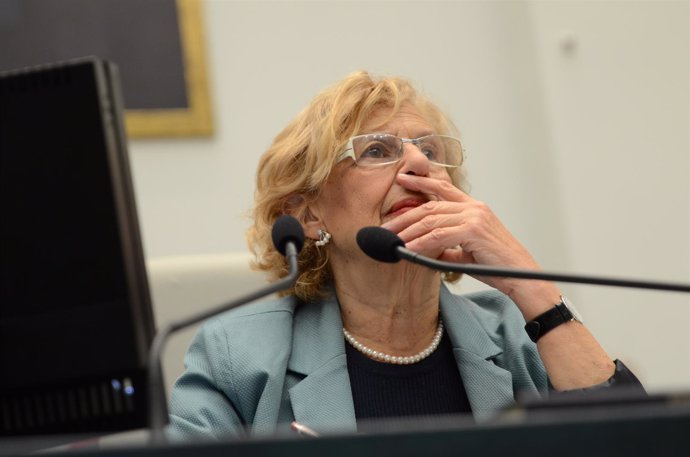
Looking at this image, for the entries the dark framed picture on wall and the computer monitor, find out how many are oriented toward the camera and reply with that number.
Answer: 1

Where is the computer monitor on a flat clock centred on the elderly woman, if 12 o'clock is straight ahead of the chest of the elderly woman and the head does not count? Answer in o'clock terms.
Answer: The computer monitor is roughly at 2 o'clock from the elderly woman.

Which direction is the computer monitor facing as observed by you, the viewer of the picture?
facing away from the viewer and to the right of the viewer

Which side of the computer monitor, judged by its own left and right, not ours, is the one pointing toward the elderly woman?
front

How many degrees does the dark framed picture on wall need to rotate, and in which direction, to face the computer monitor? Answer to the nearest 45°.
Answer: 0° — it already faces it

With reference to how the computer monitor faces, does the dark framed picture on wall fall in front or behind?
in front

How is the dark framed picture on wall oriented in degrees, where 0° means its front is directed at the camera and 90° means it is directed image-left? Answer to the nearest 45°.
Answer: approximately 0°

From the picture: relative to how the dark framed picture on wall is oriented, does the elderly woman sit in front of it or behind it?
in front

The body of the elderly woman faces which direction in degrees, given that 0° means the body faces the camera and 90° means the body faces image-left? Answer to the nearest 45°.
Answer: approximately 315°

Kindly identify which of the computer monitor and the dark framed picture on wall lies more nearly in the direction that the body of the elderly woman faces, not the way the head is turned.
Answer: the computer monitor

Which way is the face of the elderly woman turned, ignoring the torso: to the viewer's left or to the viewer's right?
to the viewer's right
